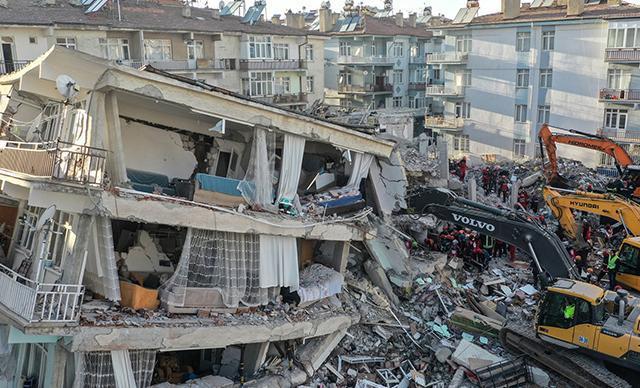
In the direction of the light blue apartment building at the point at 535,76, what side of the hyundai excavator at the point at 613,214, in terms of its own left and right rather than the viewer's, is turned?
right

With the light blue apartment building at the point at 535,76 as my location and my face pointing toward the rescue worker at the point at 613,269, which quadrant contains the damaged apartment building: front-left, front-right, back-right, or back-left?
front-right

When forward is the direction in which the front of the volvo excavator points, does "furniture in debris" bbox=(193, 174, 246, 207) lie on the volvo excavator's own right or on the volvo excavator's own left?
on the volvo excavator's own left

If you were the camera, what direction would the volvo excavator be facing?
facing away from the viewer and to the left of the viewer

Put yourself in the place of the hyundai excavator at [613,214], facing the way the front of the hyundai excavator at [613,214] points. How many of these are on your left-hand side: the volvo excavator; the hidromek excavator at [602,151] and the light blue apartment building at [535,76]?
1

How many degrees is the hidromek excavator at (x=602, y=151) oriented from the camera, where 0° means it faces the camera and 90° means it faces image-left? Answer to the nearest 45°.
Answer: approximately 90°

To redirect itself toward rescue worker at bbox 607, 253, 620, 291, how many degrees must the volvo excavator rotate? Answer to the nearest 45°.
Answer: approximately 45° to its right

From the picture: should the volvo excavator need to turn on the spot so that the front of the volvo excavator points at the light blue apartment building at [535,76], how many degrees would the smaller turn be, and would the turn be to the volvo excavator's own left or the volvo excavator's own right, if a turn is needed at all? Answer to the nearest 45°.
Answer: approximately 45° to the volvo excavator's own right

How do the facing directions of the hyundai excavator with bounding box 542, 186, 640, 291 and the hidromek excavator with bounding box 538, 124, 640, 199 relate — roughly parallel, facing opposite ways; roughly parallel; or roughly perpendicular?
roughly parallel

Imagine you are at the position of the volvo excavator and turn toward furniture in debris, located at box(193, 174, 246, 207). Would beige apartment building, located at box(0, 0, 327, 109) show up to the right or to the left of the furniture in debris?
right

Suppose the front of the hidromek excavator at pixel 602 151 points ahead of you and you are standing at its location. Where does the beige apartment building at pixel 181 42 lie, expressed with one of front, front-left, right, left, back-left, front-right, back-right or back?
front

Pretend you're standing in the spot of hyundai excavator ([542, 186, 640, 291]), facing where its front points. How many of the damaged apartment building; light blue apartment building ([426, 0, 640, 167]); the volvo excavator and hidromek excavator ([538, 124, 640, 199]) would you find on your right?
2

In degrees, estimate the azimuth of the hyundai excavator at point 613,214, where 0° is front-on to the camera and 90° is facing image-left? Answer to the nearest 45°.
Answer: approximately 90°

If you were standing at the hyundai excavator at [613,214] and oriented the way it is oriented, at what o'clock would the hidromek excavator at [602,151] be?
the hidromek excavator at [602,151] is roughly at 3 o'clock from the hyundai excavator at [613,214].

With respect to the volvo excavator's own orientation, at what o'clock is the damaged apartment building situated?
The damaged apartment building is roughly at 10 o'clock from the volvo excavator.

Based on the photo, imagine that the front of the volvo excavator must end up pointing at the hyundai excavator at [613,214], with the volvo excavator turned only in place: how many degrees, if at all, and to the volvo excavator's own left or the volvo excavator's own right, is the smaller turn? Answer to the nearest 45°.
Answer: approximately 45° to the volvo excavator's own right
